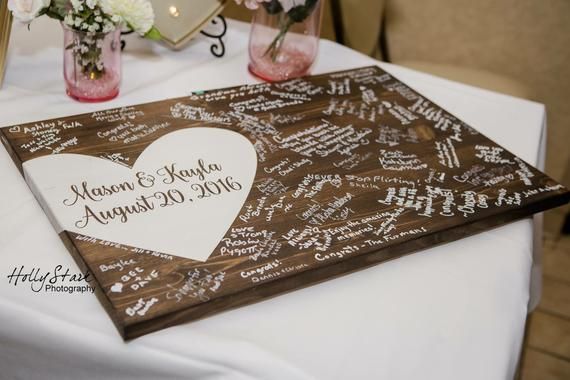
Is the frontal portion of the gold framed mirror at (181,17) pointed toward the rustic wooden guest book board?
yes

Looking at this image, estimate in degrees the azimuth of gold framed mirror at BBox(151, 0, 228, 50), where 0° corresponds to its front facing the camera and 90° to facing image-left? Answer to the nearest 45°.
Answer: approximately 0°
